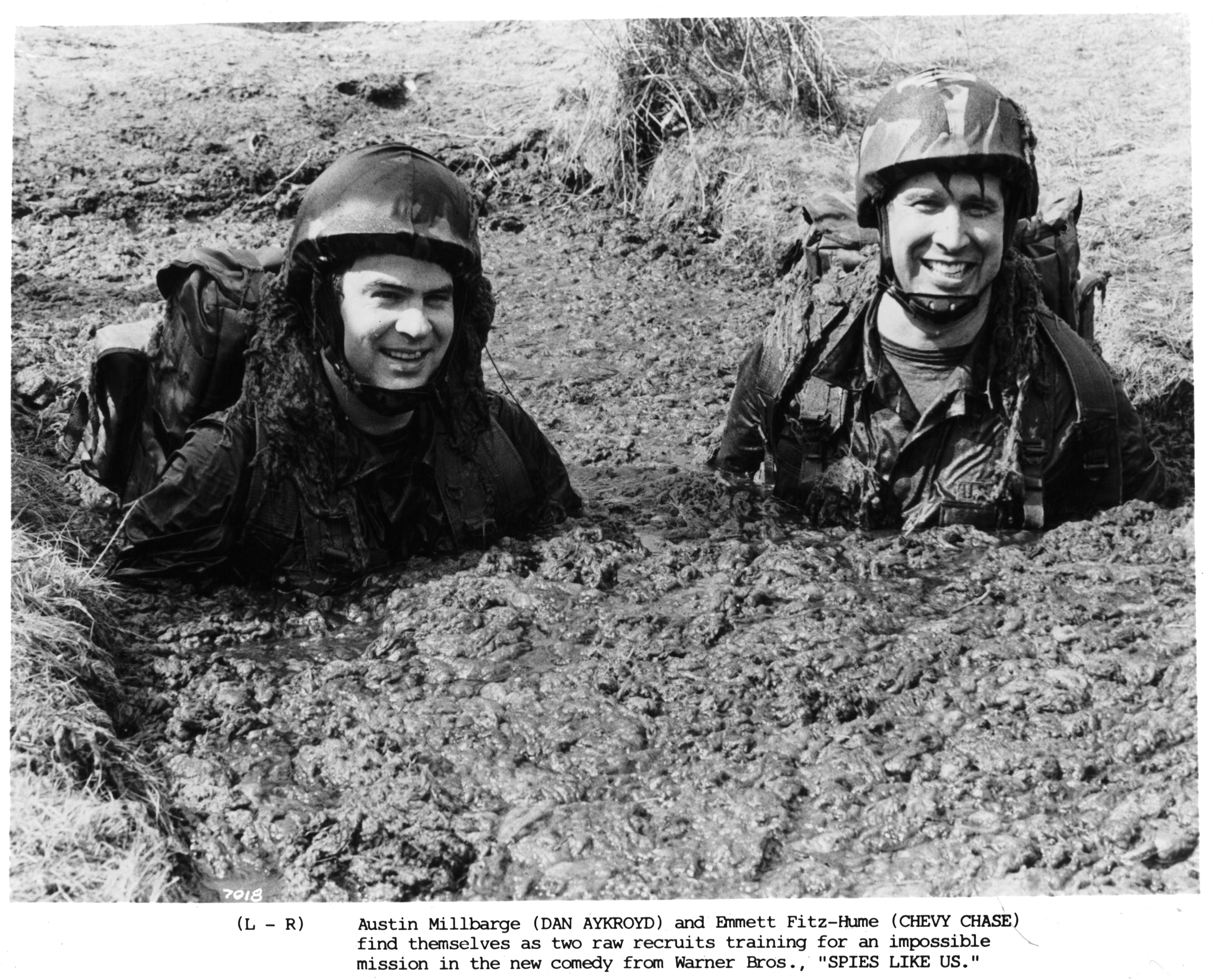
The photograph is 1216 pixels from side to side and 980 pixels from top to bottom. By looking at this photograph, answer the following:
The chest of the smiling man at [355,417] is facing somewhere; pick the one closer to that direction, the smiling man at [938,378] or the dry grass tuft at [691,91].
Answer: the smiling man

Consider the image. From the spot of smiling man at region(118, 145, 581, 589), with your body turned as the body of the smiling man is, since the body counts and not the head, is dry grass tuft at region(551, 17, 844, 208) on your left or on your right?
on your left

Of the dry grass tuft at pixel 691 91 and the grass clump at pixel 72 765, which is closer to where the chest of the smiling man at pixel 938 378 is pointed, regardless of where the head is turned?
the grass clump

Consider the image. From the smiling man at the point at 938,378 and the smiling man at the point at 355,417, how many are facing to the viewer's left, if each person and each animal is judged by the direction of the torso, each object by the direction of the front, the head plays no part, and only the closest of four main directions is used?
0

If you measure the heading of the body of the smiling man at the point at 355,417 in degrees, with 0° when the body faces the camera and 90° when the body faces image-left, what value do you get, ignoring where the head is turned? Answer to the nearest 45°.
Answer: approximately 315°

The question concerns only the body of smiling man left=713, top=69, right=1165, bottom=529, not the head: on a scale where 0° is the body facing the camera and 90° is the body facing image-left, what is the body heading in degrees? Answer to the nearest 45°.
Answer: approximately 0°

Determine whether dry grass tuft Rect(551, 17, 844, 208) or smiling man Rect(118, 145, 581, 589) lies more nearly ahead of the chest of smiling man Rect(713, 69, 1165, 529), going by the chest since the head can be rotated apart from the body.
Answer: the smiling man

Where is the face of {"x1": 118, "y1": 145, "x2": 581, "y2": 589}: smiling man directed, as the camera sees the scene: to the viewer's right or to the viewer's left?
to the viewer's right

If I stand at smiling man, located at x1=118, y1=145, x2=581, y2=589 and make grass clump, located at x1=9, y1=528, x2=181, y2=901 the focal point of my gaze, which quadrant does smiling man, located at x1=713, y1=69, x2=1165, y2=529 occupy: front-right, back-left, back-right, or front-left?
back-left

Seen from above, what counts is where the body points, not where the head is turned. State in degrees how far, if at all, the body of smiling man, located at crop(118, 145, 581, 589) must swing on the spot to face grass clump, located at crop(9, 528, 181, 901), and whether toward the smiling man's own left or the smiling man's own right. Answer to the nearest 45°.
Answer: approximately 90° to the smiling man's own right

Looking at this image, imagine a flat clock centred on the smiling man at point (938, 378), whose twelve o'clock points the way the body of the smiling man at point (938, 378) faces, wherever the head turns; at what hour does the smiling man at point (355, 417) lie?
the smiling man at point (355, 417) is roughly at 2 o'clock from the smiling man at point (938, 378).

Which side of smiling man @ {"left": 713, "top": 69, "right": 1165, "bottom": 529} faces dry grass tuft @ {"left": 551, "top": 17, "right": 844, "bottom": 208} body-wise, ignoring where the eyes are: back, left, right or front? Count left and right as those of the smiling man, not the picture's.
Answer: back

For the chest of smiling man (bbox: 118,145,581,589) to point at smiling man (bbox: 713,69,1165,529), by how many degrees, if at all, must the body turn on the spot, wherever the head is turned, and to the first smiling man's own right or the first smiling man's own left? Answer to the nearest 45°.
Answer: approximately 45° to the first smiling man's own left
